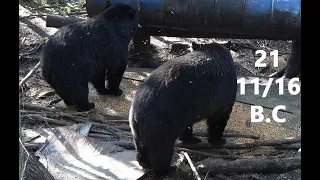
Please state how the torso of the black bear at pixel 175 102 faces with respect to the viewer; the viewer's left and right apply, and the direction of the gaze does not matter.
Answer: facing away from the viewer and to the right of the viewer

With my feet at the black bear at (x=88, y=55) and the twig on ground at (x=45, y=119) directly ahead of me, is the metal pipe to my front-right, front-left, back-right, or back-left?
back-left

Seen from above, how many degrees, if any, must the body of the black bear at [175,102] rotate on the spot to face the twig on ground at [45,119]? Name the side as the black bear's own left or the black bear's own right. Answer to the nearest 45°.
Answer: approximately 90° to the black bear's own left

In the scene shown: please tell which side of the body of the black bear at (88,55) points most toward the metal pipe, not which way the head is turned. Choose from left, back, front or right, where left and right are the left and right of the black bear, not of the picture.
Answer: front

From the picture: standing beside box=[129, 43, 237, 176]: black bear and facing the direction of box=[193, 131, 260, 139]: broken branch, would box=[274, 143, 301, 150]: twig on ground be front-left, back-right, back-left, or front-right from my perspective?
front-right

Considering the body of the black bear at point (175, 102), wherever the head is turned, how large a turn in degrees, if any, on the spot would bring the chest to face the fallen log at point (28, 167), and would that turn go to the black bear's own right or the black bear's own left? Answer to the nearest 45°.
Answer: approximately 180°

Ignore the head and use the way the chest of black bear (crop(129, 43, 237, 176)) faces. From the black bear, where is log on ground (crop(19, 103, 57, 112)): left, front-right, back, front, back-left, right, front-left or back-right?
left

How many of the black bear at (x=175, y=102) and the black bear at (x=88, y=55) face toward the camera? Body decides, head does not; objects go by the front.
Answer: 0

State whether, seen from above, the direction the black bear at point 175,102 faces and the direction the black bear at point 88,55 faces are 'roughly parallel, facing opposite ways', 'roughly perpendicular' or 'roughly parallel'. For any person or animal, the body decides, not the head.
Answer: roughly parallel

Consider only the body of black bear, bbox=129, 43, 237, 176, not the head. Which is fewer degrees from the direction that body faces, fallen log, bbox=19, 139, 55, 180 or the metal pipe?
the metal pipe

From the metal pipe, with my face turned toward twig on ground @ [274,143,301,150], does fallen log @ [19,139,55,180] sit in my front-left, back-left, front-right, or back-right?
front-right

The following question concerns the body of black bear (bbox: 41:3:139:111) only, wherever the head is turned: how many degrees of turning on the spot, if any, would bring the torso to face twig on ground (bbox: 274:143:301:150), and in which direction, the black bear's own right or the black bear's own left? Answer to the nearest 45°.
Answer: approximately 90° to the black bear's own right

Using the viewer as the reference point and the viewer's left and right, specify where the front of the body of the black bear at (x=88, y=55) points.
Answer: facing away from the viewer and to the right of the viewer

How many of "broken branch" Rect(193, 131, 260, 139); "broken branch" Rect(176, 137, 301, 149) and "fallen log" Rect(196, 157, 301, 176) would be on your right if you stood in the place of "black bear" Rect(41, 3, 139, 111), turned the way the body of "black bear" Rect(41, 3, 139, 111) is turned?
3
